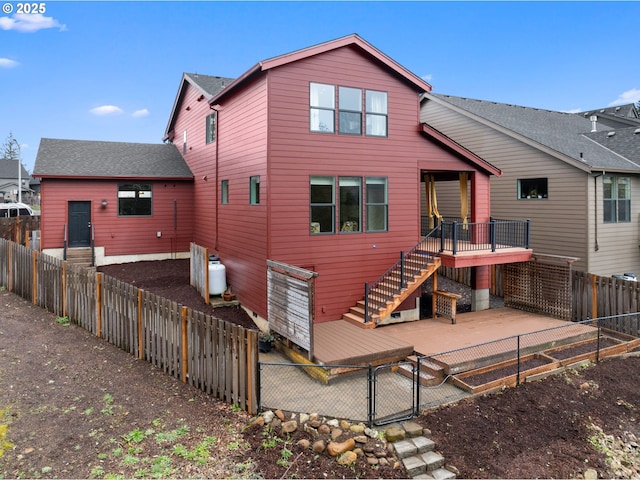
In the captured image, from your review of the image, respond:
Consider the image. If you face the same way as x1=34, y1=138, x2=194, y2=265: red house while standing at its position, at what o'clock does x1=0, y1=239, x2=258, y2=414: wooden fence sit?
The wooden fence is roughly at 12 o'clock from the red house.

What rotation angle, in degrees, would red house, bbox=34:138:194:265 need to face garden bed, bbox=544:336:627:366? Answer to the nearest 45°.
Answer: approximately 45° to its left

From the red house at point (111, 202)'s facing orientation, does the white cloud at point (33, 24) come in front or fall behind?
behind

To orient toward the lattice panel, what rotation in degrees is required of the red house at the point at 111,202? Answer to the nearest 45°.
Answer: approximately 45° to its left

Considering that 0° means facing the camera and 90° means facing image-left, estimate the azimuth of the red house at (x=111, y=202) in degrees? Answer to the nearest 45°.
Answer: approximately 0°

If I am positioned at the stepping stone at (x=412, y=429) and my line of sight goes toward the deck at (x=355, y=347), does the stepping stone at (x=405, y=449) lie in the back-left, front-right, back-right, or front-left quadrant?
back-left
